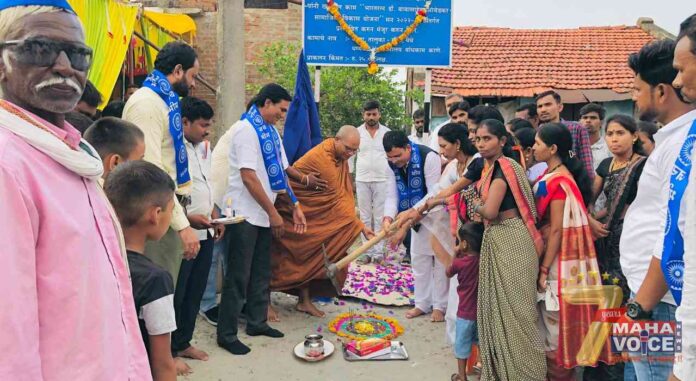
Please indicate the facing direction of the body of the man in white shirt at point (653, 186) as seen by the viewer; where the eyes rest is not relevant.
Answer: to the viewer's left

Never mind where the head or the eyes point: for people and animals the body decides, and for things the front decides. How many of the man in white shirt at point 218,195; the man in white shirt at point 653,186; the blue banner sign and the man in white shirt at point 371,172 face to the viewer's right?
1

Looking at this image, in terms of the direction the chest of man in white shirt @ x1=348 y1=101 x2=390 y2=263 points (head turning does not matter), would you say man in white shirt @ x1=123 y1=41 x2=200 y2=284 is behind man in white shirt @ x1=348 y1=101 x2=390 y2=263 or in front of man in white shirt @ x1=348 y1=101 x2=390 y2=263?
in front

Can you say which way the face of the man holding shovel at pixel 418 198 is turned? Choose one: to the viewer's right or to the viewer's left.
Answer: to the viewer's left

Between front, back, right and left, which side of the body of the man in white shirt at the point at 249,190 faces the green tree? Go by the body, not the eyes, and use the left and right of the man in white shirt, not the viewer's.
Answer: left

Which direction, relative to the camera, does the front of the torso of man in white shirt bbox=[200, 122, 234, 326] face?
to the viewer's right

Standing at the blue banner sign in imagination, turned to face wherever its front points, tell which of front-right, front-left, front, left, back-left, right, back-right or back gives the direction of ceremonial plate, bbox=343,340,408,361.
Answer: front

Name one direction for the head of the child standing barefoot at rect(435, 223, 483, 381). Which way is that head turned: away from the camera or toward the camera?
away from the camera

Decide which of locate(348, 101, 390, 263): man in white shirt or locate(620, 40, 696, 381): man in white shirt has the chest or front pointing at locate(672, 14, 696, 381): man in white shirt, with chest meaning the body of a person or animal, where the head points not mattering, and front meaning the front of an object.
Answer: locate(348, 101, 390, 263): man in white shirt

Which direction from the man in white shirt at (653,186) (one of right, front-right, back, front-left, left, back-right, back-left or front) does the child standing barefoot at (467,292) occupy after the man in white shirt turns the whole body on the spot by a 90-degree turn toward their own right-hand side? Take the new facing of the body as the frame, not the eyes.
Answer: front-left

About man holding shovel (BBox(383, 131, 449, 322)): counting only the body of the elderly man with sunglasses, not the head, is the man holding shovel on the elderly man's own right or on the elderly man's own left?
on the elderly man's own left

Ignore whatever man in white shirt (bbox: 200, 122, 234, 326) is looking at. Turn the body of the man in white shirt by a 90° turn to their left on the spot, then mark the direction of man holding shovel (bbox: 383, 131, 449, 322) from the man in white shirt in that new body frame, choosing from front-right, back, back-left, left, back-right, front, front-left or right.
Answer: right

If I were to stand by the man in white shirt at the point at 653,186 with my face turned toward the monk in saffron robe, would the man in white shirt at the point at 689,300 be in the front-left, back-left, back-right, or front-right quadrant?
back-left

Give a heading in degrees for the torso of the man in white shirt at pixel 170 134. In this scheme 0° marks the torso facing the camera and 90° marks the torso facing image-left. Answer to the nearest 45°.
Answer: approximately 270°

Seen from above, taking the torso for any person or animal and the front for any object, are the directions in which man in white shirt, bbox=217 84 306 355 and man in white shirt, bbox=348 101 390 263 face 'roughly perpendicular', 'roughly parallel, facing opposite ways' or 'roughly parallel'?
roughly perpendicular

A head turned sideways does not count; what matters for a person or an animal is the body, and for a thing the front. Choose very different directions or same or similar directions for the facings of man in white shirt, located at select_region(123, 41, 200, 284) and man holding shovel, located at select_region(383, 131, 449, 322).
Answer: very different directions

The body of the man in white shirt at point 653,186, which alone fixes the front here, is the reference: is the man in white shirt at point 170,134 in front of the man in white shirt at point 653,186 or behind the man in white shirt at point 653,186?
in front

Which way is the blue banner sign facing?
toward the camera

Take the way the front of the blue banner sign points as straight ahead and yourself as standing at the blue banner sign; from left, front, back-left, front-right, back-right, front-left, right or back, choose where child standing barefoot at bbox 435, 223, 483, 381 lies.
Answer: front

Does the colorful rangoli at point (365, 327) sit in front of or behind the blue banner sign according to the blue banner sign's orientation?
in front
